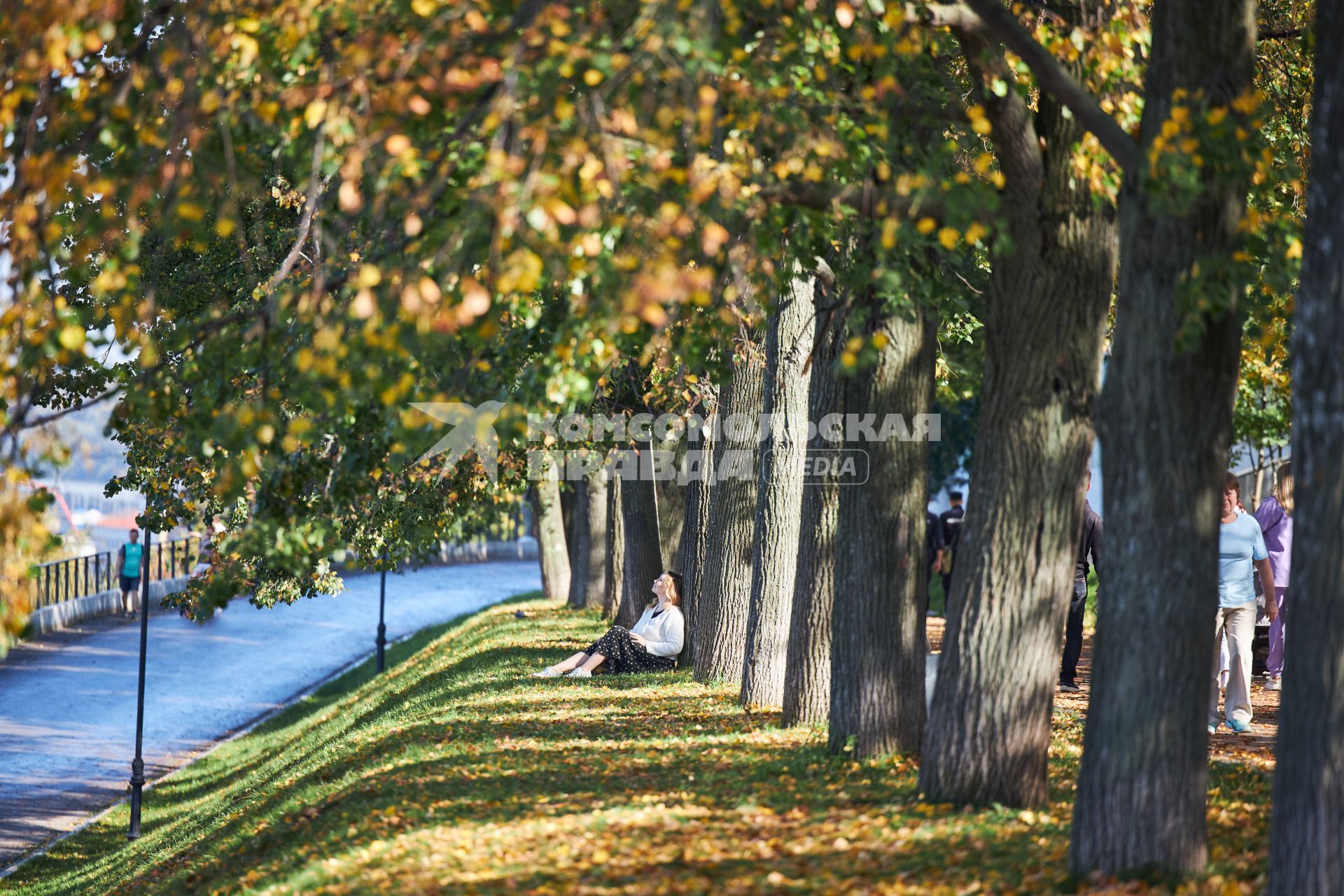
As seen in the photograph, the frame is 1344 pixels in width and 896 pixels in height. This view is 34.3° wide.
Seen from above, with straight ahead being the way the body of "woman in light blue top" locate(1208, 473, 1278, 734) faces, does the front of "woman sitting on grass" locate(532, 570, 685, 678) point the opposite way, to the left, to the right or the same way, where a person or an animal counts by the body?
to the right

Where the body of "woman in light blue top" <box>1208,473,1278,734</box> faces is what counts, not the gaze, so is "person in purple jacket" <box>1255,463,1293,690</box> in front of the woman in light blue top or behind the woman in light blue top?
behind

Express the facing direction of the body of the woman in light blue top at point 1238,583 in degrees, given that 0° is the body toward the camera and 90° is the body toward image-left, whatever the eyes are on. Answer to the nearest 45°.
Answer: approximately 0°

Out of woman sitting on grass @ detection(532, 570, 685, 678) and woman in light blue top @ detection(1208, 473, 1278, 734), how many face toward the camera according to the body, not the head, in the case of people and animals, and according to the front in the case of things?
1

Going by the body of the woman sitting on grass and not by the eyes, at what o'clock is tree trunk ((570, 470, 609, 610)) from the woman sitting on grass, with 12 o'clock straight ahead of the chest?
The tree trunk is roughly at 3 o'clock from the woman sitting on grass.

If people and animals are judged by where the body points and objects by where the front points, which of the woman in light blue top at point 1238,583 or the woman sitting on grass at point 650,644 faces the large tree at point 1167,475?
the woman in light blue top

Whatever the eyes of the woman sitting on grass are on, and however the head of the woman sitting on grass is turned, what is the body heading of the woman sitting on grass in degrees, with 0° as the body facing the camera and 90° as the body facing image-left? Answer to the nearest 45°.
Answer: approximately 90°

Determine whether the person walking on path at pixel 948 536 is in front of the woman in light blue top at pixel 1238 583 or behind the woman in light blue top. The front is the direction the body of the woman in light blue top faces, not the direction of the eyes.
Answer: behind

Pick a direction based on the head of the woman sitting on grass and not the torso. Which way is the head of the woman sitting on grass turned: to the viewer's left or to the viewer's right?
to the viewer's left

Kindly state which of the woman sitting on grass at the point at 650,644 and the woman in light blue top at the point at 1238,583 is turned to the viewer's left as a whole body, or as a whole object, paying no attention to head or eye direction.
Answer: the woman sitting on grass
